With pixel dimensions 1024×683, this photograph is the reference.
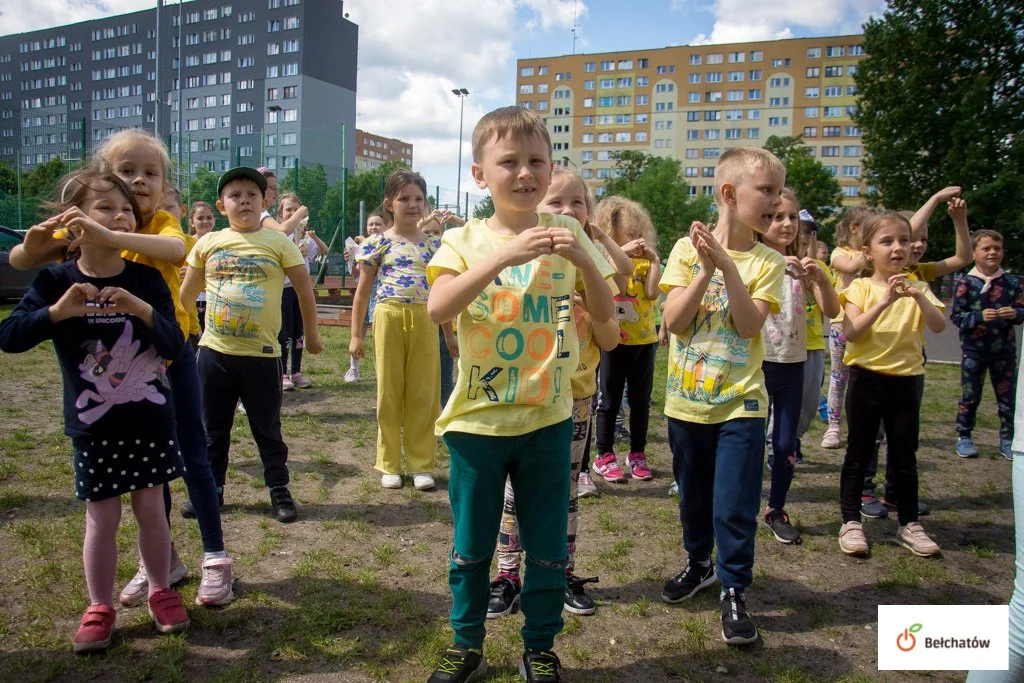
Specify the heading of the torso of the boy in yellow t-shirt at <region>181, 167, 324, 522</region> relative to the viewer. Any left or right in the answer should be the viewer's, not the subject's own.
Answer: facing the viewer

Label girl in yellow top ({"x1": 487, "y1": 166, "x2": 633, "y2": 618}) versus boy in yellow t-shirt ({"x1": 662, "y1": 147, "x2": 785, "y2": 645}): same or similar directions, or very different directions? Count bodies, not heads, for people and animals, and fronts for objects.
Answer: same or similar directions

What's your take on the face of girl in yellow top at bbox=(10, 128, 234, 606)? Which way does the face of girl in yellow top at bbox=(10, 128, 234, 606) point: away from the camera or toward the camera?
toward the camera

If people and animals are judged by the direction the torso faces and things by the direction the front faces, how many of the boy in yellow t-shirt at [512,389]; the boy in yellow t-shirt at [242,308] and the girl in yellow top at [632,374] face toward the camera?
3

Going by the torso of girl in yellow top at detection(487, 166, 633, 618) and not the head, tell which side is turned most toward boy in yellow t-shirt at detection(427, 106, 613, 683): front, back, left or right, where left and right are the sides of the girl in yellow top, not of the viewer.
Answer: front

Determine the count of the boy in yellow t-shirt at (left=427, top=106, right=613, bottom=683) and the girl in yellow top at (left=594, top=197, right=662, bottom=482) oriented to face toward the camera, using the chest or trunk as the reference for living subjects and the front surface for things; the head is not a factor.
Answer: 2

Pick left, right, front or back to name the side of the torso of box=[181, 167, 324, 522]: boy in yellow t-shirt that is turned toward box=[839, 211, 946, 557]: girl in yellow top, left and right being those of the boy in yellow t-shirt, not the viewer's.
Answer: left

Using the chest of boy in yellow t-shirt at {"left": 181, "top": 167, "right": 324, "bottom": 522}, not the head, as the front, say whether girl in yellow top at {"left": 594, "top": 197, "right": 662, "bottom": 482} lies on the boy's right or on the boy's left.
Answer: on the boy's left

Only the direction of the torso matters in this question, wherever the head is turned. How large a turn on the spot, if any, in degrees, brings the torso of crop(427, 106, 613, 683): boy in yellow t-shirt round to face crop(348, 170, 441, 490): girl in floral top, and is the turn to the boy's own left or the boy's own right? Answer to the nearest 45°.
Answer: approximately 180°
